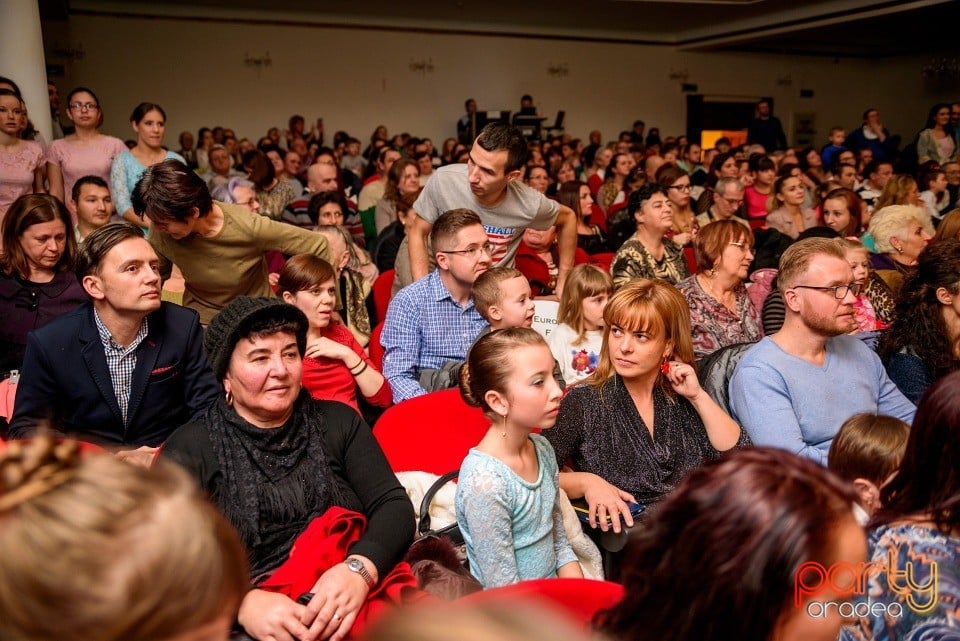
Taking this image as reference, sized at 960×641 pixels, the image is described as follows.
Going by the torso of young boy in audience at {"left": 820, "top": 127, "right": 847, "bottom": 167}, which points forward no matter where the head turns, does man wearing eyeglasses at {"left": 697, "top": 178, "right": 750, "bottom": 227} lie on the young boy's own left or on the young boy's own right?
on the young boy's own right

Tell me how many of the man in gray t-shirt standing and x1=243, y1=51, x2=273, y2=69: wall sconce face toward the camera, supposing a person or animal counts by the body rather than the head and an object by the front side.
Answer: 2

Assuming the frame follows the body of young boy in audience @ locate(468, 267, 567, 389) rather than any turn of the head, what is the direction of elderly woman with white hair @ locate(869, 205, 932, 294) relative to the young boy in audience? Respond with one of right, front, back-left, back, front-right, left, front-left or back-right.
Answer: left

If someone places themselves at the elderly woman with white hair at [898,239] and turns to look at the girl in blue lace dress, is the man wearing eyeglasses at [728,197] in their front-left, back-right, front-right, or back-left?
back-right

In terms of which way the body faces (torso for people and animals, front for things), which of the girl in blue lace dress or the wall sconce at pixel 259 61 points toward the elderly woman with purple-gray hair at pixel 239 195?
the wall sconce

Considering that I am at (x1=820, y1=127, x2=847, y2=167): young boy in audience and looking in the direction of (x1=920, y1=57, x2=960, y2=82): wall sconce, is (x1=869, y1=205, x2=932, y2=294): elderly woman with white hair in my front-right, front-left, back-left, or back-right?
back-right

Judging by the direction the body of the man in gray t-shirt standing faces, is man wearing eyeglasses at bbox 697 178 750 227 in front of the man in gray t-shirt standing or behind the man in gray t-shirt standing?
behind

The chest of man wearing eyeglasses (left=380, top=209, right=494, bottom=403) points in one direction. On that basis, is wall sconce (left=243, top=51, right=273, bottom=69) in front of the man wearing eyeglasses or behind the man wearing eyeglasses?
behind

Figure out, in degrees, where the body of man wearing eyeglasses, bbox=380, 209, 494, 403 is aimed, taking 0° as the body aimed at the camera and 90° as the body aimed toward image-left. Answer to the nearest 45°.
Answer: approximately 315°

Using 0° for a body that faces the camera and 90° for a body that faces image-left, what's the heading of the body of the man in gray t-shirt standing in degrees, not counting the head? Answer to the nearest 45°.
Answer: approximately 0°
